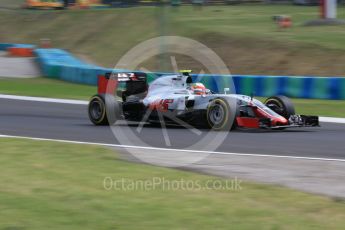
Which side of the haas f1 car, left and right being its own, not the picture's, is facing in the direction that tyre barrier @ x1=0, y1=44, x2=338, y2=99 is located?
left

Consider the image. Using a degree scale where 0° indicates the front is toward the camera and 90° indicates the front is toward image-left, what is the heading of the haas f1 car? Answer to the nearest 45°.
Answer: approximately 315°
